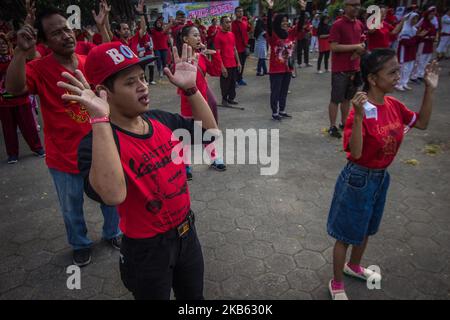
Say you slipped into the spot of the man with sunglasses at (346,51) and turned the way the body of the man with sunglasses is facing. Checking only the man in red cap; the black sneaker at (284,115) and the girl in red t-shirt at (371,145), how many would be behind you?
1

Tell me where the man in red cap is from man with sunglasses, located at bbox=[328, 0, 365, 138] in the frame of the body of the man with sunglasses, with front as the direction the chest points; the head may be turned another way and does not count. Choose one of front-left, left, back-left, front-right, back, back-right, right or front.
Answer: front-right

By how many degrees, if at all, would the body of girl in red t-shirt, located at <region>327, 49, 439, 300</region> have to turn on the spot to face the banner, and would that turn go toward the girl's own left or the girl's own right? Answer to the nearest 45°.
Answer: approximately 180°

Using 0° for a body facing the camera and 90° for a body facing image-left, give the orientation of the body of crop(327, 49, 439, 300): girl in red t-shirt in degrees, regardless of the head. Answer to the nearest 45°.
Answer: approximately 315°

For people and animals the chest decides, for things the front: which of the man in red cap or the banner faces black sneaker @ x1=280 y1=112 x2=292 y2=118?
the banner

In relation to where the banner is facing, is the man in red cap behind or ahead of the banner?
ahead

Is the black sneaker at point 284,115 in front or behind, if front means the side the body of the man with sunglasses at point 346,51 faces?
behind

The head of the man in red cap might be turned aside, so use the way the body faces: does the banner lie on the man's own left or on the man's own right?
on the man's own left

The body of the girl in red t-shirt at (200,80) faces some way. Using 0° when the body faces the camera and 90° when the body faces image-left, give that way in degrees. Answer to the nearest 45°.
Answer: approximately 315°

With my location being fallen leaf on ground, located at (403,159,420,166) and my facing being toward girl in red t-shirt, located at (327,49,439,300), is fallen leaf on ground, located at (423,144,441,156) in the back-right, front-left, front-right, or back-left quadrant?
back-left

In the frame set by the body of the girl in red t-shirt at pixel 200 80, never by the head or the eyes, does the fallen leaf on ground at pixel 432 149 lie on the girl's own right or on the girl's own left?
on the girl's own left

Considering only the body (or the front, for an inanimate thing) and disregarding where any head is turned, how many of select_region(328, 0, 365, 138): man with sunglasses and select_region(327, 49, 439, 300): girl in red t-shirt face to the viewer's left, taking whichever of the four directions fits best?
0

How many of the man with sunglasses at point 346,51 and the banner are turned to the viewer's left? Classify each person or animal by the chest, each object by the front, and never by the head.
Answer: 0

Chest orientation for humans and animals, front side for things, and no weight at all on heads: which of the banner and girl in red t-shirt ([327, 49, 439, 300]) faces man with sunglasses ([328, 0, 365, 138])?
the banner

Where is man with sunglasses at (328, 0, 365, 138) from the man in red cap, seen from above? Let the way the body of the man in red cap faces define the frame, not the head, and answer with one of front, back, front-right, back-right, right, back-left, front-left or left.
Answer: left
